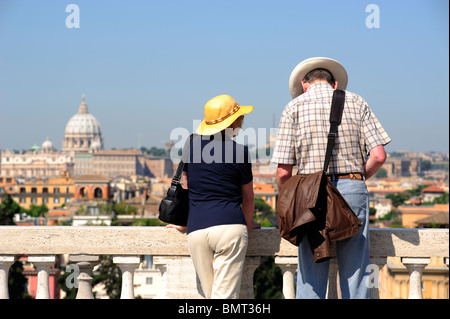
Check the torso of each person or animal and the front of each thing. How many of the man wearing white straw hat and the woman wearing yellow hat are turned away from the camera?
2

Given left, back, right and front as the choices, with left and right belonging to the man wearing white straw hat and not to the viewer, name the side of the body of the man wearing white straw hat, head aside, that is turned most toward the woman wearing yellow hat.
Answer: left

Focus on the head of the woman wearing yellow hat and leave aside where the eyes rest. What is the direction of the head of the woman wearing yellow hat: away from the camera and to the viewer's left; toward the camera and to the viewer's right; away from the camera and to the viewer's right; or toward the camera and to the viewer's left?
away from the camera and to the viewer's right

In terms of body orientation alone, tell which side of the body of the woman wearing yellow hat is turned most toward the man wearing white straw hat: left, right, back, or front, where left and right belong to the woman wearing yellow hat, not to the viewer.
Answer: right

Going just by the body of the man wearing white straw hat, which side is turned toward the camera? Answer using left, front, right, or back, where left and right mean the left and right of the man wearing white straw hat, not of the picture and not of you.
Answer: back

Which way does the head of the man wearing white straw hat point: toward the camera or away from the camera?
away from the camera

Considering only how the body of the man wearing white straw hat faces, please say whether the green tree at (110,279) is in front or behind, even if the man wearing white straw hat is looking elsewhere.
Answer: in front

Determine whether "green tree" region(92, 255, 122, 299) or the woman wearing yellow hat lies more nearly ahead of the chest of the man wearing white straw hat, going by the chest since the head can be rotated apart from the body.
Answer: the green tree

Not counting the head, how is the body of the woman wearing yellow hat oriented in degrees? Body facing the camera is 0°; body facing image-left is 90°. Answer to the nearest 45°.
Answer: approximately 180°

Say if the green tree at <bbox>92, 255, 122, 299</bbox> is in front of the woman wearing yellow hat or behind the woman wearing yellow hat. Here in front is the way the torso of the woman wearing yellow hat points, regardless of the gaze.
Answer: in front
